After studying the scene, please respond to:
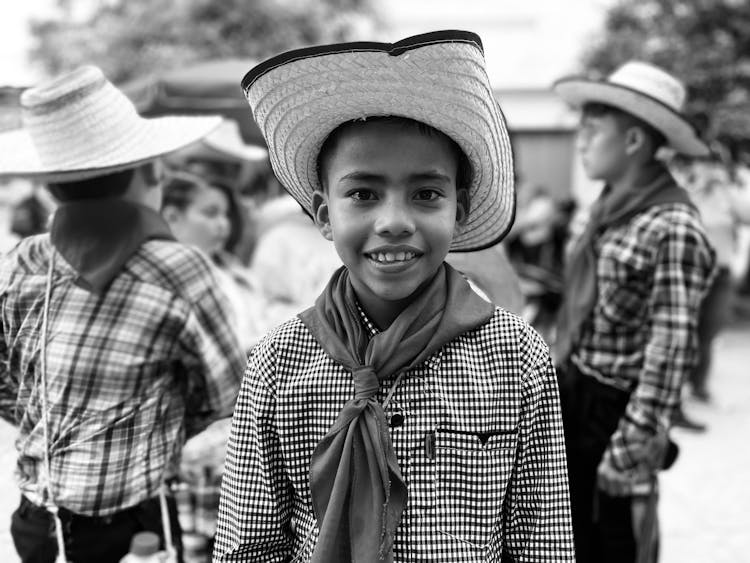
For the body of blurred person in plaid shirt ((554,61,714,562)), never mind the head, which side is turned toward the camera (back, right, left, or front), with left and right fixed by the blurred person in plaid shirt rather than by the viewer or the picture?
left

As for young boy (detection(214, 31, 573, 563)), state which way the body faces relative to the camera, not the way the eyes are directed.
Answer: toward the camera

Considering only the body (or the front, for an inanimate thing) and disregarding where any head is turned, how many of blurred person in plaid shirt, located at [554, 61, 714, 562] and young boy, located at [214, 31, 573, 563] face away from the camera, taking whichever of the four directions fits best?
0

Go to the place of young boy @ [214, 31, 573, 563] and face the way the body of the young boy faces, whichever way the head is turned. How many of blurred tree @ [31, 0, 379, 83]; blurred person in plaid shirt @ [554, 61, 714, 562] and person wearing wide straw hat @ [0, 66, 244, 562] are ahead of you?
0

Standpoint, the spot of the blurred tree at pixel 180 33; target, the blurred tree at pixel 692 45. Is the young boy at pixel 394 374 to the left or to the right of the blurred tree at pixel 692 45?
right

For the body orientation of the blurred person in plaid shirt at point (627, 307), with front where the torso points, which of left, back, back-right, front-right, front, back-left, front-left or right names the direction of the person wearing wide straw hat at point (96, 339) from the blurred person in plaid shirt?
front-left

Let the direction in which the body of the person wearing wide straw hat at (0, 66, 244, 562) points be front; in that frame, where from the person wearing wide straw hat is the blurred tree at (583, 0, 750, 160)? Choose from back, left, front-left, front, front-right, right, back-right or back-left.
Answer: front-right

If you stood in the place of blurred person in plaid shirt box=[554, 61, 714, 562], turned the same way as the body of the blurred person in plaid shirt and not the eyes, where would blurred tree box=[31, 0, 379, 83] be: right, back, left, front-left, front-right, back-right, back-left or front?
front-right

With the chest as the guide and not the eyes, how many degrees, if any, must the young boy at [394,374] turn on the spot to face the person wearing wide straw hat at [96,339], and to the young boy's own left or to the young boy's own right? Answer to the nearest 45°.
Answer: approximately 135° to the young boy's own right

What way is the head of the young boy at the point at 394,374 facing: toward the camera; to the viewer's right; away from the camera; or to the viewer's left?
toward the camera

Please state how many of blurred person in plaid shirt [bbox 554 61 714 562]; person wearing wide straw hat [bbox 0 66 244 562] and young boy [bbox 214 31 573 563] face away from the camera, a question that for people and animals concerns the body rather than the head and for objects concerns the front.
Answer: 1

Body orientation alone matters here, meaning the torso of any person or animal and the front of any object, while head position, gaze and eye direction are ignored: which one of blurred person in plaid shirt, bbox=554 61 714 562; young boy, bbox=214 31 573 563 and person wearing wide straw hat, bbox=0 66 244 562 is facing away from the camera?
the person wearing wide straw hat

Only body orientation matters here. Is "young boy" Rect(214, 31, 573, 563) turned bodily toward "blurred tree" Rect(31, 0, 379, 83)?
no

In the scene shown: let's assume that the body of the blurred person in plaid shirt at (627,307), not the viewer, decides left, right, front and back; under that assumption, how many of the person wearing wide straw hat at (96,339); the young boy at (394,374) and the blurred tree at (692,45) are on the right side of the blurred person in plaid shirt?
1

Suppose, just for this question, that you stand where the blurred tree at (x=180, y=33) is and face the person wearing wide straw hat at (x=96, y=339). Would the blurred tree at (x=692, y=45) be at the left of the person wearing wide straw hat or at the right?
left

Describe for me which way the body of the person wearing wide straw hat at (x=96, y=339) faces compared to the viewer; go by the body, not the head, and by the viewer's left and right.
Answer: facing away from the viewer

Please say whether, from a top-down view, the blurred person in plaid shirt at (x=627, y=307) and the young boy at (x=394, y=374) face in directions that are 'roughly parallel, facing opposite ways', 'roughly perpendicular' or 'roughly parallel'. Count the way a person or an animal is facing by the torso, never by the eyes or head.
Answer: roughly perpendicular

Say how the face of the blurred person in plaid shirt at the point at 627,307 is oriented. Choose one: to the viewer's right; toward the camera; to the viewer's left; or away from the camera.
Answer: to the viewer's left

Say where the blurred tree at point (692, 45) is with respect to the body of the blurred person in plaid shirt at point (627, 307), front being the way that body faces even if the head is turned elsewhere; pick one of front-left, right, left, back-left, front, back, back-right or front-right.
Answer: right
